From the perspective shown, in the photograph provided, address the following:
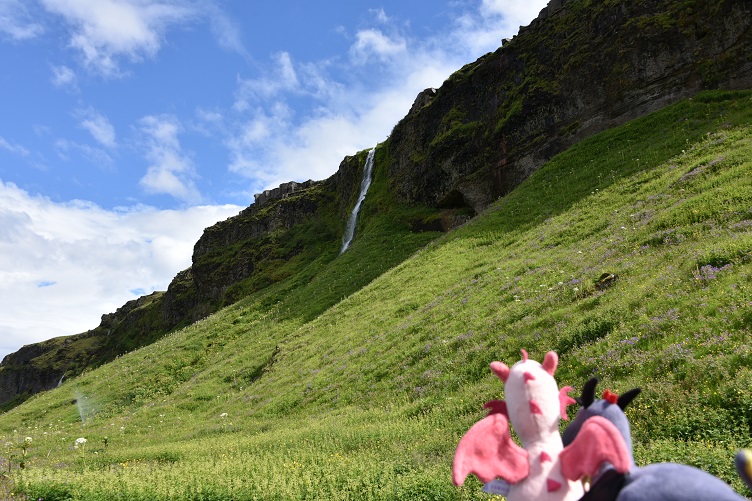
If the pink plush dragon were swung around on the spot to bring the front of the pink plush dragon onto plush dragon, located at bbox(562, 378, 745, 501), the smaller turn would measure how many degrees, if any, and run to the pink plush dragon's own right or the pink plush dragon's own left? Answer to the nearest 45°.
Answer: approximately 135° to the pink plush dragon's own right

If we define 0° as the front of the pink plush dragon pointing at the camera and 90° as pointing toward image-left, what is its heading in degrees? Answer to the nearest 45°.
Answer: approximately 180°
